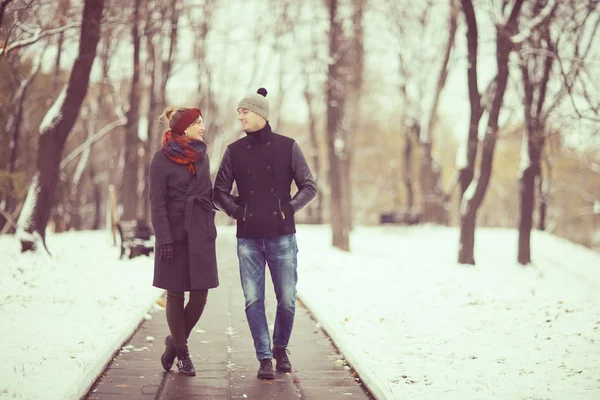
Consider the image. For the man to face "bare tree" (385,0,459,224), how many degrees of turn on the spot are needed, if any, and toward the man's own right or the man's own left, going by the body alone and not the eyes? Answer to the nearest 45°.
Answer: approximately 180°

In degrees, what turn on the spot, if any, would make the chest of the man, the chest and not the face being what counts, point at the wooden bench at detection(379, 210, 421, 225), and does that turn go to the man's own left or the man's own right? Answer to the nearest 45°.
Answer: approximately 180°

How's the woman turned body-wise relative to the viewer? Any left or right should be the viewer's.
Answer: facing the viewer and to the right of the viewer

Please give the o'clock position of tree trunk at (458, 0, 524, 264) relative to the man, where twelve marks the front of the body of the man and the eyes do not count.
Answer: The tree trunk is roughly at 7 o'clock from the man.

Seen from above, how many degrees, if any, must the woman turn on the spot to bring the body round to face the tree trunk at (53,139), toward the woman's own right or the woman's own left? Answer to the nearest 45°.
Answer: approximately 135° to the woman's own left

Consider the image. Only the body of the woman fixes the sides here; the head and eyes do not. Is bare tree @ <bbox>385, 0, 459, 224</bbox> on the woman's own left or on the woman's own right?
on the woman's own left

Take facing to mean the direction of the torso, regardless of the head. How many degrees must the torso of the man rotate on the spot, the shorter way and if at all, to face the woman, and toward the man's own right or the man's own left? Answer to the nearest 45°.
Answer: approximately 90° to the man's own right

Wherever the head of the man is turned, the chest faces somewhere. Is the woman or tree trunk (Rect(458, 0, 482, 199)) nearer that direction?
the woman

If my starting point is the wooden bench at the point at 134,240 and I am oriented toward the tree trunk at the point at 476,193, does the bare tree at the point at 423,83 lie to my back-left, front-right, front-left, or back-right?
front-left

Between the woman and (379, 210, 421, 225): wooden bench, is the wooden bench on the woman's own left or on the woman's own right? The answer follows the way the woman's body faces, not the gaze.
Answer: on the woman's own left

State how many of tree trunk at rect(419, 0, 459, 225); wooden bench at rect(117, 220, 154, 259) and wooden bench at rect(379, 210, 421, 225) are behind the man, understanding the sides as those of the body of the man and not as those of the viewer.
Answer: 3

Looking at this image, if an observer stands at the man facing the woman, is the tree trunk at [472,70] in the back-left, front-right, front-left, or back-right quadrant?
back-right

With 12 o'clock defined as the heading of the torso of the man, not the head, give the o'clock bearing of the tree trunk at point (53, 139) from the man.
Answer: The tree trunk is roughly at 5 o'clock from the man.

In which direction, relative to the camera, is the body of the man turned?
toward the camera

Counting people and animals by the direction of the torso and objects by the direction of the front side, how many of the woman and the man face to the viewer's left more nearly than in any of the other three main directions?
0

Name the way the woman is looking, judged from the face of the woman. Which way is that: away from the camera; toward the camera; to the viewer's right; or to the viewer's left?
to the viewer's right

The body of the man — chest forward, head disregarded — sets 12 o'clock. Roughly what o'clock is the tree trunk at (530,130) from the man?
The tree trunk is roughly at 7 o'clock from the man.
